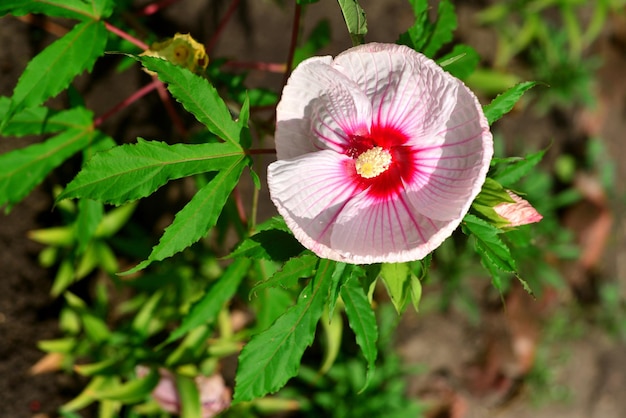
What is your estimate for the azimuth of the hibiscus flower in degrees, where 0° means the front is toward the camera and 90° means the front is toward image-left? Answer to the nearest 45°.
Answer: approximately 0°
